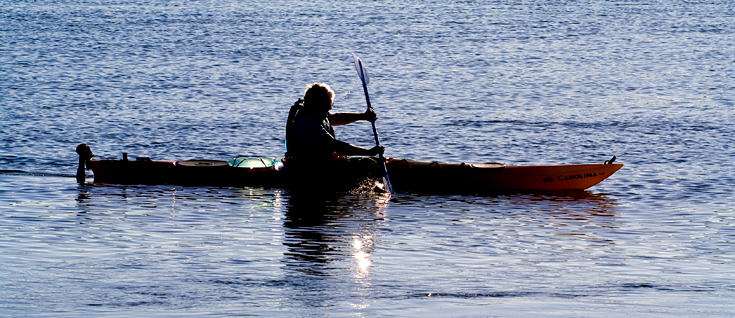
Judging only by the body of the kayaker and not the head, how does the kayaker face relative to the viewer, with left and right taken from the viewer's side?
facing to the right of the viewer

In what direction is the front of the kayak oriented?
to the viewer's right
